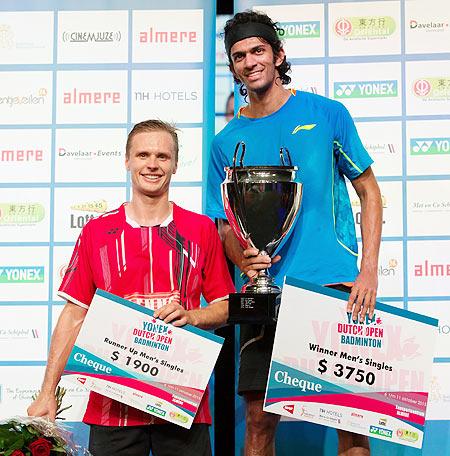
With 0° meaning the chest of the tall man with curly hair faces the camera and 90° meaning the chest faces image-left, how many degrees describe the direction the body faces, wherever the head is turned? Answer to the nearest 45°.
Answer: approximately 45°
